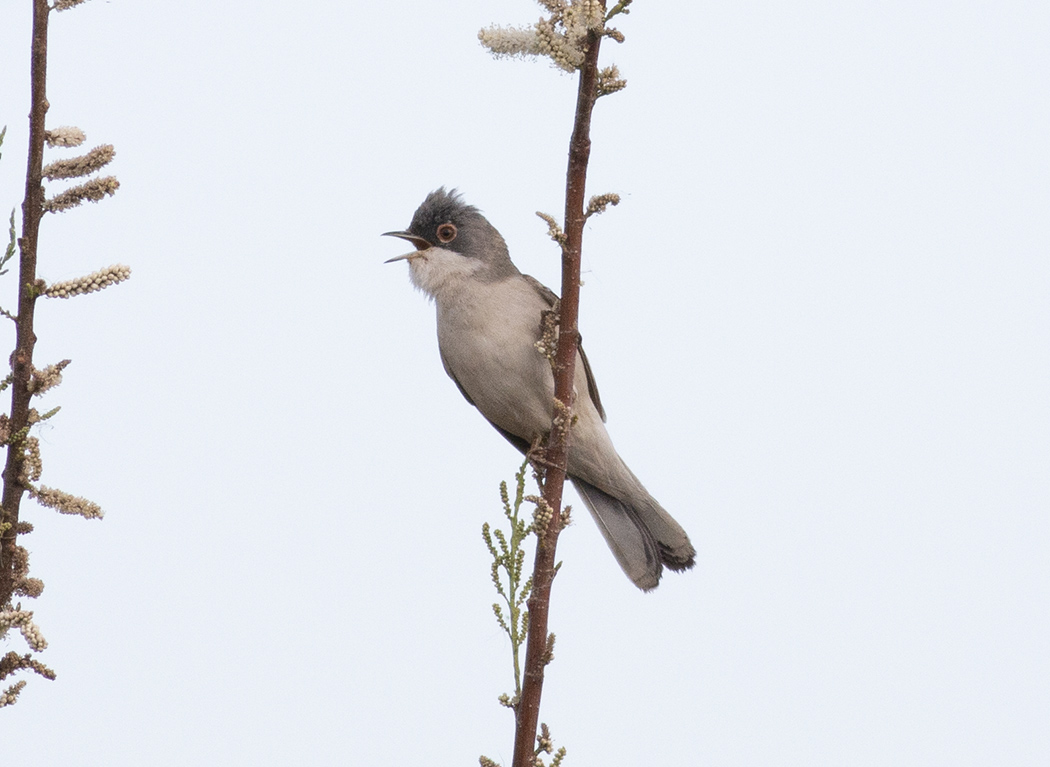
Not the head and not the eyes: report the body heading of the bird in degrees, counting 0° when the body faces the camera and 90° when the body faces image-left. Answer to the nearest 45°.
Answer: approximately 45°
